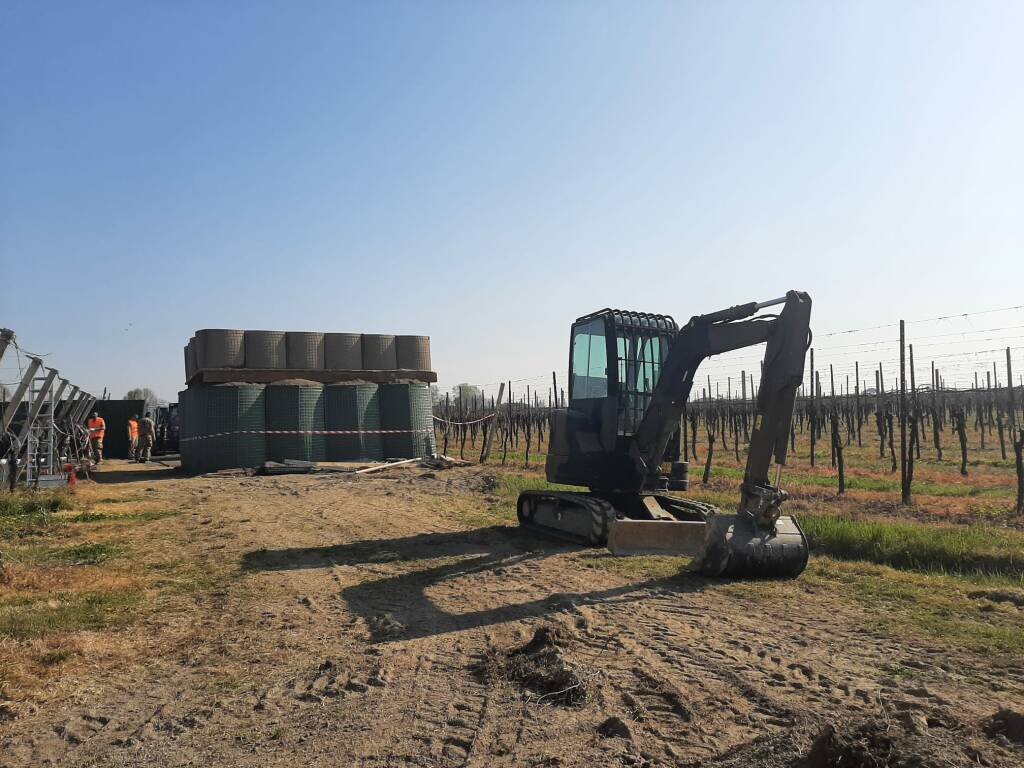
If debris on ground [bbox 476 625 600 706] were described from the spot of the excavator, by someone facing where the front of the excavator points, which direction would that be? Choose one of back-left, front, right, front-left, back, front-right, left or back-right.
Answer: front-right

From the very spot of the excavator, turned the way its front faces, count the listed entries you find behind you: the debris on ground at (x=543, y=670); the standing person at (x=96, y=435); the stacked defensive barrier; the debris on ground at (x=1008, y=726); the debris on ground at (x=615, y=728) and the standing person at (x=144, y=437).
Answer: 3

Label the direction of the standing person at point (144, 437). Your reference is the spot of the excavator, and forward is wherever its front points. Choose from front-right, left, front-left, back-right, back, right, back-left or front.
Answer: back

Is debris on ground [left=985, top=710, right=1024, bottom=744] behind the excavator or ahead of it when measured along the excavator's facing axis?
ahead

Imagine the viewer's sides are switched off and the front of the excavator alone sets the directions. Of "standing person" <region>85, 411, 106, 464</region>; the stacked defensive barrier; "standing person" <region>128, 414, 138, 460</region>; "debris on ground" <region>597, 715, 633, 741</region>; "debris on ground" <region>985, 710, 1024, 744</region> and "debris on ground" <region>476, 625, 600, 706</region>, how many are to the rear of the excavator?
3

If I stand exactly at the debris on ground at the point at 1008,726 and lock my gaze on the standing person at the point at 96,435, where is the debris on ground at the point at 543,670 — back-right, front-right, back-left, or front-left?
front-left

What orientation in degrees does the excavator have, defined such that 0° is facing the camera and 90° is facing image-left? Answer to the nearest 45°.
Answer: approximately 315°

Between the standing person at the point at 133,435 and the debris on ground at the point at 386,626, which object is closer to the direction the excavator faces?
the debris on ground

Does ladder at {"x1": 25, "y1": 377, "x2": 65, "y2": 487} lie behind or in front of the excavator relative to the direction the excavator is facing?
behind

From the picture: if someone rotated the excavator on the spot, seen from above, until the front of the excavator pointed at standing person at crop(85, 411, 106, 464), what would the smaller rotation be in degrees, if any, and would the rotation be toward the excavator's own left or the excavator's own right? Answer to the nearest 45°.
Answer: approximately 180°

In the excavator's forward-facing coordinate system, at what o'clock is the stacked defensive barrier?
The stacked defensive barrier is roughly at 6 o'clock from the excavator.

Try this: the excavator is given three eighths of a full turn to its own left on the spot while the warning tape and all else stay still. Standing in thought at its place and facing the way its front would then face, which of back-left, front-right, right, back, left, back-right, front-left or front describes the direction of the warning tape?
front-left
